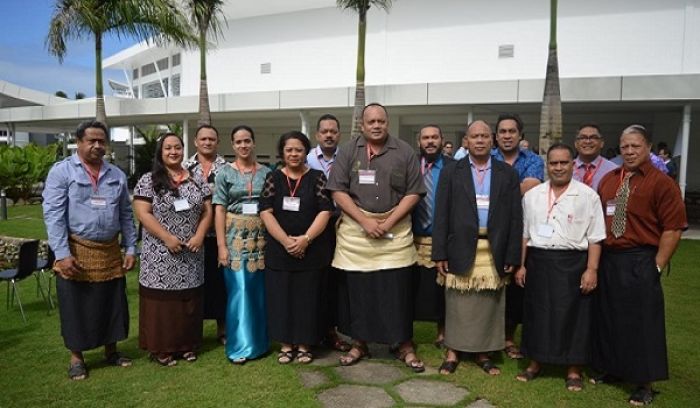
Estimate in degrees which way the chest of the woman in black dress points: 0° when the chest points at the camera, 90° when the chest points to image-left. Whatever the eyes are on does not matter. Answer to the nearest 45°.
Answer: approximately 0°

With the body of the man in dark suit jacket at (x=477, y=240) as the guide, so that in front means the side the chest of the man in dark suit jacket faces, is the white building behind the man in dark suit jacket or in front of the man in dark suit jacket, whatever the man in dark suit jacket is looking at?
behind

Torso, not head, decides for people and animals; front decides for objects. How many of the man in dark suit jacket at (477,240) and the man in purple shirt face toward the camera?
2

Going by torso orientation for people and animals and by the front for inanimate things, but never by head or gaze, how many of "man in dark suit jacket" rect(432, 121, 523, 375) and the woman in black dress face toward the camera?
2

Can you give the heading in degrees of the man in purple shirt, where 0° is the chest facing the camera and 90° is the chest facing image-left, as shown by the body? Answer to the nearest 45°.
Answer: approximately 0°
